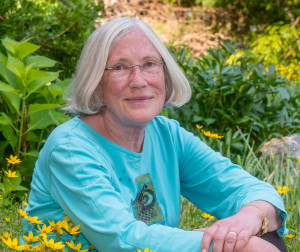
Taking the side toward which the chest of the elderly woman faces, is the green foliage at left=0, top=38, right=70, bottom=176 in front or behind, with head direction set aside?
behind

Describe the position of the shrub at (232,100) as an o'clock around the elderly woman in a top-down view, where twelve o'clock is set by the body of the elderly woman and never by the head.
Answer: The shrub is roughly at 8 o'clock from the elderly woman.

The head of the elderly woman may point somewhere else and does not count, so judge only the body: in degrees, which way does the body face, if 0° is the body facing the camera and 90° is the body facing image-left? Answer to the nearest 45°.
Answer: approximately 315°

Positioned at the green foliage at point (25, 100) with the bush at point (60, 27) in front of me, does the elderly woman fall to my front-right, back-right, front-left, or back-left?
back-right

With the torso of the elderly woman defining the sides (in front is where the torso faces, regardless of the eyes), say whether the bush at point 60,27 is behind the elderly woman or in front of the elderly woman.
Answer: behind
